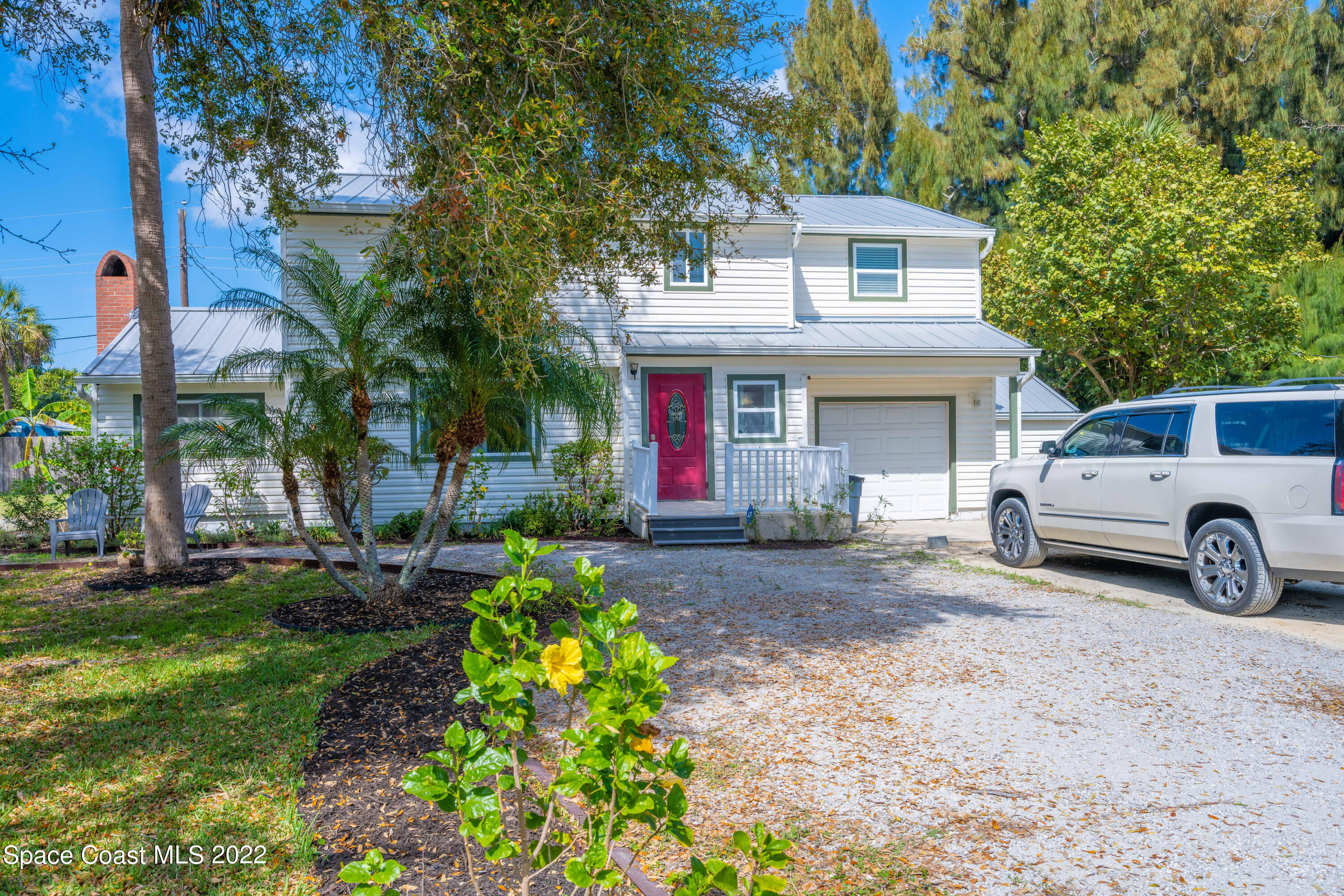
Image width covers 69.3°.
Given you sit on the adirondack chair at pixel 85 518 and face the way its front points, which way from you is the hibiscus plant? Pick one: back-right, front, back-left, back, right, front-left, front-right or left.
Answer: front-left

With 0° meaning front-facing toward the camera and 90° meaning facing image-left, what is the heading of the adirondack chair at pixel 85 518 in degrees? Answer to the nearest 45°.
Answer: approximately 45°

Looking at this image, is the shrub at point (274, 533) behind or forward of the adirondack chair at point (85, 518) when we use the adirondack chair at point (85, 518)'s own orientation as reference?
behind

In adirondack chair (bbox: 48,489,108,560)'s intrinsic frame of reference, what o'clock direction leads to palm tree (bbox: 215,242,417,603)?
The palm tree is roughly at 10 o'clock from the adirondack chair.

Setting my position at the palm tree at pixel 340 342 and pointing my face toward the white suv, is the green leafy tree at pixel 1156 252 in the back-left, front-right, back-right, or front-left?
front-left

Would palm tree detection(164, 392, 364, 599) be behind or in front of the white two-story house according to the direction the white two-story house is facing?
in front

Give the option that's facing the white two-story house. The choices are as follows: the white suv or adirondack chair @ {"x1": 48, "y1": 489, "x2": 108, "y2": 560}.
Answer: the white suv

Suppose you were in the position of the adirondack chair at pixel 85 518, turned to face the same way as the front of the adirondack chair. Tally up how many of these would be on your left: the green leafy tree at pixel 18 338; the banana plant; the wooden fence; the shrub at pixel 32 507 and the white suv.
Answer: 1

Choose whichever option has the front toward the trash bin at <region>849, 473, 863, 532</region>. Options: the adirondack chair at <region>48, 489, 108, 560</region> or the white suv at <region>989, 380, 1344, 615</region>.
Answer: the white suv

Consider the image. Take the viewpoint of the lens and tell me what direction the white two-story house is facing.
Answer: facing the viewer

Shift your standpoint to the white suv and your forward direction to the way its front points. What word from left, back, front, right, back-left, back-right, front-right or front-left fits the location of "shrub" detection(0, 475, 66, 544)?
front-left
